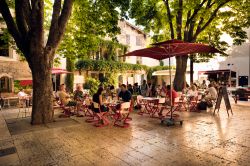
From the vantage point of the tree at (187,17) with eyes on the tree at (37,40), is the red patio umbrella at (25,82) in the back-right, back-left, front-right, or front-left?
front-right

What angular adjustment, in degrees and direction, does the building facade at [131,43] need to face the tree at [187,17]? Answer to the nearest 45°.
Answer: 0° — it already faces it

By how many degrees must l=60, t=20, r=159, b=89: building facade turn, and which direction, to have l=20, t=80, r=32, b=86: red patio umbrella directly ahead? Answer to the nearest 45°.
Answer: approximately 45° to its right

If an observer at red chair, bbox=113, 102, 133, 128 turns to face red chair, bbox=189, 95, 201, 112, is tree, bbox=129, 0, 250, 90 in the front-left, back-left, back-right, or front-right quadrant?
front-left

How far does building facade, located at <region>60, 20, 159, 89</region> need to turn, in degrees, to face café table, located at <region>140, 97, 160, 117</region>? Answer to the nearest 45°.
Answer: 0° — it already faces it

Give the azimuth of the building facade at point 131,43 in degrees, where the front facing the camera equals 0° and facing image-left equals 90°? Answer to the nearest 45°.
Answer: approximately 0°

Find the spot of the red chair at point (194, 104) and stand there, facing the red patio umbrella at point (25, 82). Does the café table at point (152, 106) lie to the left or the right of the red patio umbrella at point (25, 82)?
left

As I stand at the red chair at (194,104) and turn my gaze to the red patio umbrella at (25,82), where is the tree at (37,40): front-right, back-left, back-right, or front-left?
front-left

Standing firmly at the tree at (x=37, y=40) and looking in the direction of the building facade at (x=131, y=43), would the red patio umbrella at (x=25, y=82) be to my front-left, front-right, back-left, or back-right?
front-left

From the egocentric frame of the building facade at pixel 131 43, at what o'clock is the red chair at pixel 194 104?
The red chair is roughly at 12 o'clock from the building facade.

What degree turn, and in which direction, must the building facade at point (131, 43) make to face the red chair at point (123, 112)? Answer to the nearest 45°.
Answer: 0° — it already faces it
